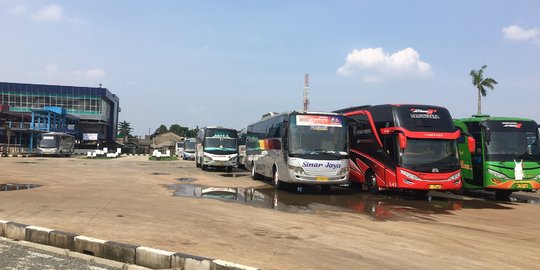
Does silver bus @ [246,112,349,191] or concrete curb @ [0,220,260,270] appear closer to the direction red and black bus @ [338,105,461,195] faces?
the concrete curb

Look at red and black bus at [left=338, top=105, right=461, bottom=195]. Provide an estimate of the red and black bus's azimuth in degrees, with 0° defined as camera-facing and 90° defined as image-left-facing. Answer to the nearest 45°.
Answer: approximately 315°

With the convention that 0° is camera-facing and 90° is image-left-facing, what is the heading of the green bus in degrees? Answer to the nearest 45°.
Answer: approximately 315°

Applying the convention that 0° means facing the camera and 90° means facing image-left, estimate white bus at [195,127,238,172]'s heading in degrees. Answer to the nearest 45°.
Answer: approximately 0°

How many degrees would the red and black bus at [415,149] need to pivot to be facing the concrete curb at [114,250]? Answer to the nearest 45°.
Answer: approximately 90° to its right

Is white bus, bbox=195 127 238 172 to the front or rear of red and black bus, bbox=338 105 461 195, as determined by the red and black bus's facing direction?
to the rear

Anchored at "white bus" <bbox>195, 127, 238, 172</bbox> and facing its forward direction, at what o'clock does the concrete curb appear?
The concrete curb is roughly at 12 o'clock from the white bus.
